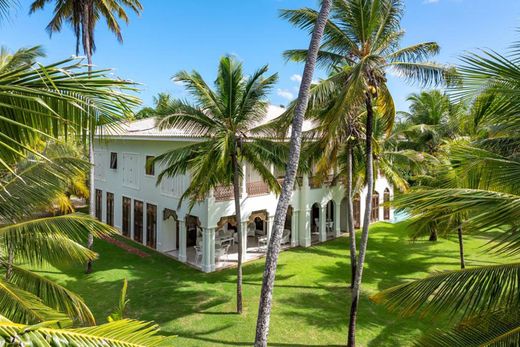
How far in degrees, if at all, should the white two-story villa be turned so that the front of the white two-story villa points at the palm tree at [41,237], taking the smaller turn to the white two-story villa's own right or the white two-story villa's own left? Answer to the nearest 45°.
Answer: approximately 45° to the white two-story villa's own right

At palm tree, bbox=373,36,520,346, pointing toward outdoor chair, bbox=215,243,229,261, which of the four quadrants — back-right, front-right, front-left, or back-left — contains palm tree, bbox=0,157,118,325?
front-left

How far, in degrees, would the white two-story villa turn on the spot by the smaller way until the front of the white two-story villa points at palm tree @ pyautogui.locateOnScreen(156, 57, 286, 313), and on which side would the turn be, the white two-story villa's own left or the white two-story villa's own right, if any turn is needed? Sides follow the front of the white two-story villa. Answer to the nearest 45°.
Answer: approximately 45° to the white two-story villa's own right

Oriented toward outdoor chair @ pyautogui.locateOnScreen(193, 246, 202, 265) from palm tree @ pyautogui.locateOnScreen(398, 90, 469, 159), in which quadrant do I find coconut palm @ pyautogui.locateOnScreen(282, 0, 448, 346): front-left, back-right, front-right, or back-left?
front-left

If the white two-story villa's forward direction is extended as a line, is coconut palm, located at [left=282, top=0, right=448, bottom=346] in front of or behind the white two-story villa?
in front

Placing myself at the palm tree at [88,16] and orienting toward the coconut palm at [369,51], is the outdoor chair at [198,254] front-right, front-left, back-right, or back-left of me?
front-left

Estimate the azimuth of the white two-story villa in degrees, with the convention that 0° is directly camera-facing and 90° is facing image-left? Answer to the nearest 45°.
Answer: approximately 315°

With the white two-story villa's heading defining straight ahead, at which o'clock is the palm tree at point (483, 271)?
The palm tree is roughly at 1 o'clock from the white two-story villa.
